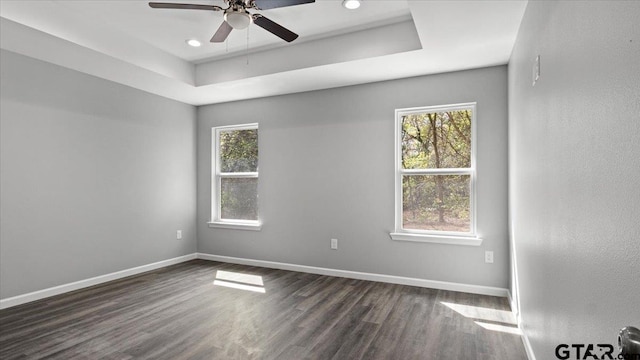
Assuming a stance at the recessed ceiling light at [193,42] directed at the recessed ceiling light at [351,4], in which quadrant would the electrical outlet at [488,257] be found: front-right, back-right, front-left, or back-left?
front-left

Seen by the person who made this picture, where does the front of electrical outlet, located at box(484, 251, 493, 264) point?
facing the viewer

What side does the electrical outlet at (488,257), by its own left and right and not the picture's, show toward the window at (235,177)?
right

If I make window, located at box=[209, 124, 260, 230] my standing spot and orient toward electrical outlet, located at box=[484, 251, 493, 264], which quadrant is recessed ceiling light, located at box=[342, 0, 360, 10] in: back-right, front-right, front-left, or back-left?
front-right

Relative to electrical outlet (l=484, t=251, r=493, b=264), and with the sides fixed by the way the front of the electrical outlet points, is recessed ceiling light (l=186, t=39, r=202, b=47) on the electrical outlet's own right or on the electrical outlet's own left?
on the electrical outlet's own right
